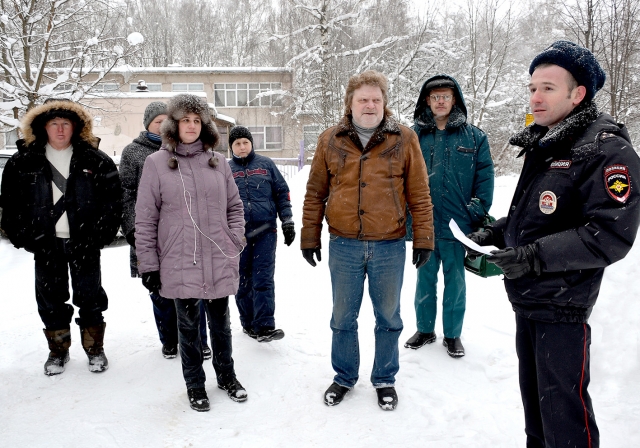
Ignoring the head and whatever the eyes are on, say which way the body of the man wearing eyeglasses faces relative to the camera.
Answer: toward the camera

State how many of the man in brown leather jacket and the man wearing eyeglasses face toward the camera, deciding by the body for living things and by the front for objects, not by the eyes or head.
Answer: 2

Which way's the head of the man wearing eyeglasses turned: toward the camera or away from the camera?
toward the camera

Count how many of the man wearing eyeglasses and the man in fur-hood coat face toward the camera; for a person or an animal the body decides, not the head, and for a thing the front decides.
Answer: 2

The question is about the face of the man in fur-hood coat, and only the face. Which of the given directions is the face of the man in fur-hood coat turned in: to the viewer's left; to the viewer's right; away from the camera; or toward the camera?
toward the camera

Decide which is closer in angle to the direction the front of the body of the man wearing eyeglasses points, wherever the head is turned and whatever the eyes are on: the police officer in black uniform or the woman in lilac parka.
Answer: the police officer in black uniform

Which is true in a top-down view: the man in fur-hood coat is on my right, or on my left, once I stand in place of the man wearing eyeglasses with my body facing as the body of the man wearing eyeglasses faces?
on my right

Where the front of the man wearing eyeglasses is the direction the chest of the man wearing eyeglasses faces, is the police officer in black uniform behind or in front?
in front

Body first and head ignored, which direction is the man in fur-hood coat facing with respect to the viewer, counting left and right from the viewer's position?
facing the viewer

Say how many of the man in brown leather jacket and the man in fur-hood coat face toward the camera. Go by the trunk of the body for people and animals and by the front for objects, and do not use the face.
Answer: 2

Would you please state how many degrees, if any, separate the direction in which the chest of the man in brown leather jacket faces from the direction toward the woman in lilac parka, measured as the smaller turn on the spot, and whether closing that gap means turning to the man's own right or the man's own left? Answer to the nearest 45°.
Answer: approximately 90° to the man's own right

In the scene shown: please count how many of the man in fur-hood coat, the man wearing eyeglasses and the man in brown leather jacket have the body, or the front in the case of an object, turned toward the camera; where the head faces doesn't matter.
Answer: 3

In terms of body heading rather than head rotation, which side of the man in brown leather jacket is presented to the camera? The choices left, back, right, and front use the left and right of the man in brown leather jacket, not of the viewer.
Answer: front

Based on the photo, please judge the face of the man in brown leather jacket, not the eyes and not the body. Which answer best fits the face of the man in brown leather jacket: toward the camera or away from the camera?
toward the camera

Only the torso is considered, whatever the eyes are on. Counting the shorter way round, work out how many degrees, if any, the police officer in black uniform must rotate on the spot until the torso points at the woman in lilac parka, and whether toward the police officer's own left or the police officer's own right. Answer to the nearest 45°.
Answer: approximately 45° to the police officer's own right

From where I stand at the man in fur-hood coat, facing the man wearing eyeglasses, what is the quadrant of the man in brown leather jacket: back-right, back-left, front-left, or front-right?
front-right

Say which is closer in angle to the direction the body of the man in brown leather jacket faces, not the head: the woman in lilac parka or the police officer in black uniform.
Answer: the police officer in black uniform
